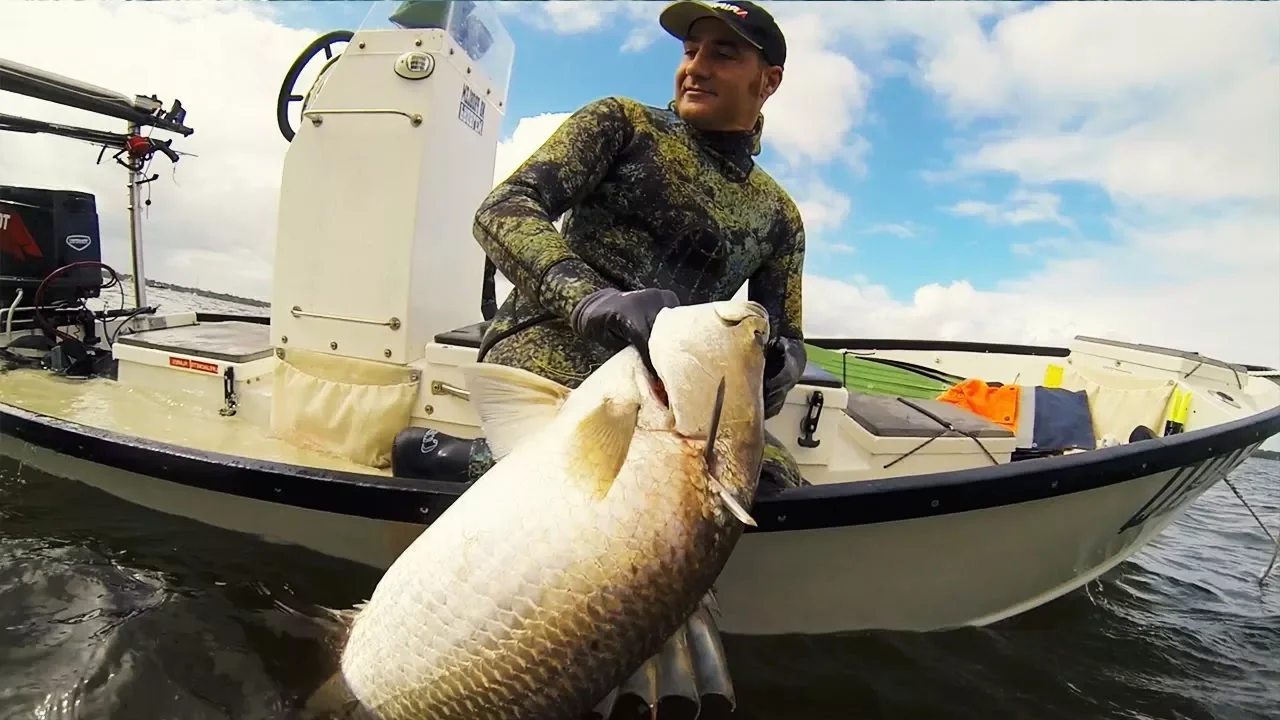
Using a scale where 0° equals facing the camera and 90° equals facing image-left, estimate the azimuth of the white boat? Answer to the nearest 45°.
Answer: approximately 270°
